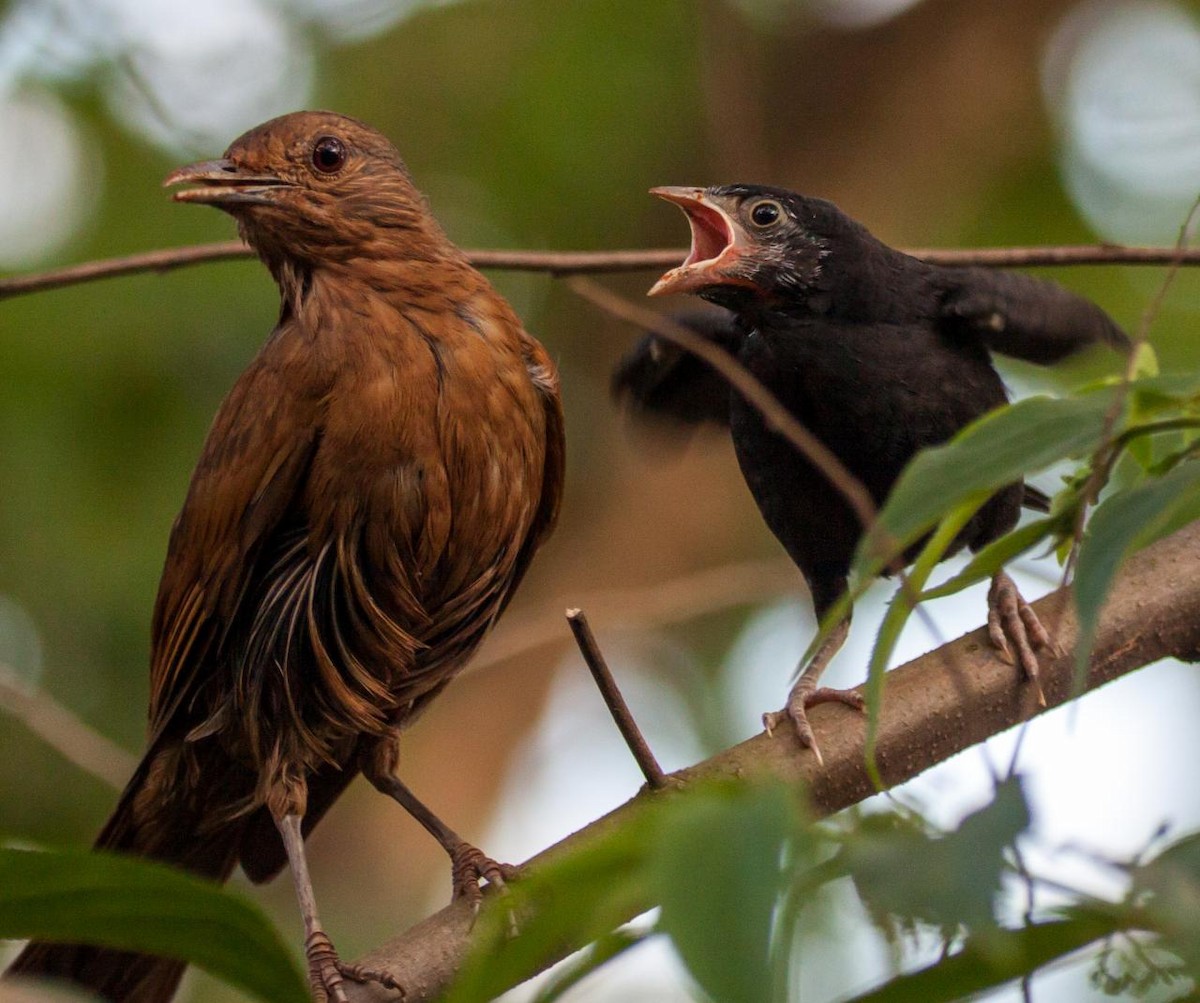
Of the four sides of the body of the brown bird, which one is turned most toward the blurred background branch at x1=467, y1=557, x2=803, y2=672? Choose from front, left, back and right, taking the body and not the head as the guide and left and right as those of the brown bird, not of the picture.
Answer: left

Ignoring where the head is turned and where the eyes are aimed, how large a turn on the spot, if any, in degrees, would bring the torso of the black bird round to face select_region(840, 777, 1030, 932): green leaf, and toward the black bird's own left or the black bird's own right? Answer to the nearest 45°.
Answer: approximately 45° to the black bird's own left

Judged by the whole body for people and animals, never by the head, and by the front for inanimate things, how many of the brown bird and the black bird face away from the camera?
0

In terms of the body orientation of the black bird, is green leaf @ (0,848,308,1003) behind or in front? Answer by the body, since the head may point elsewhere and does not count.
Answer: in front

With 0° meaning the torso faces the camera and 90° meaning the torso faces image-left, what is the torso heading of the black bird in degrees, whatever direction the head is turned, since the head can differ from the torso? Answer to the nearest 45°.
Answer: approximately 45°
